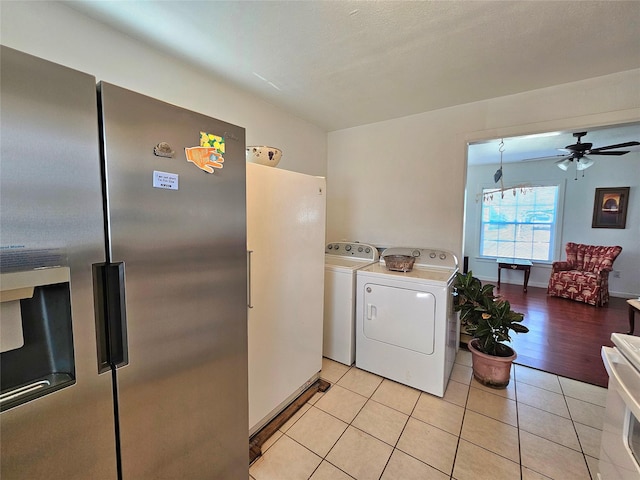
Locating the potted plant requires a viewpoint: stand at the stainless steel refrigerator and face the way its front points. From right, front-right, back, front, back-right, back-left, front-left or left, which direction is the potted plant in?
front-left

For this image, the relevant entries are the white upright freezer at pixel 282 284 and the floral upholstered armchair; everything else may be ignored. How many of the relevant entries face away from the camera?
0

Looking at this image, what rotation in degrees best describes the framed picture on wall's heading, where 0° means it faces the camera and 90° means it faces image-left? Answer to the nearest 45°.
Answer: approximately 0°

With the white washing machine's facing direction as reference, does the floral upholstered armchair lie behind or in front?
behind

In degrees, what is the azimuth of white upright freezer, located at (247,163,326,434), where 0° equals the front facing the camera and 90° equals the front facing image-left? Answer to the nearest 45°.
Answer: approximately 315°

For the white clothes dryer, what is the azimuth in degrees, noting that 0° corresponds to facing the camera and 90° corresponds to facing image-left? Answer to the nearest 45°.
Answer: approximately 45°

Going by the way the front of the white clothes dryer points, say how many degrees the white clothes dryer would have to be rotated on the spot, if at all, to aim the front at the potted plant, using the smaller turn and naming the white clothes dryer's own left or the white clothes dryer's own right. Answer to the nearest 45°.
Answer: approximately 135° to the white clothes dryer's own left

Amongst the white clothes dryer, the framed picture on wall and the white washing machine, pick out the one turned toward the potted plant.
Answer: the framed picture on wall

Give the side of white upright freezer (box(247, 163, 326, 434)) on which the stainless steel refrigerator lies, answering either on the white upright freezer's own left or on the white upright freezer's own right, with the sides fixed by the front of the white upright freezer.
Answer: on the white upright freezer's own right

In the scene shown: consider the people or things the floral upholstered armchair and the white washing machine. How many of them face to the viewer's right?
0
